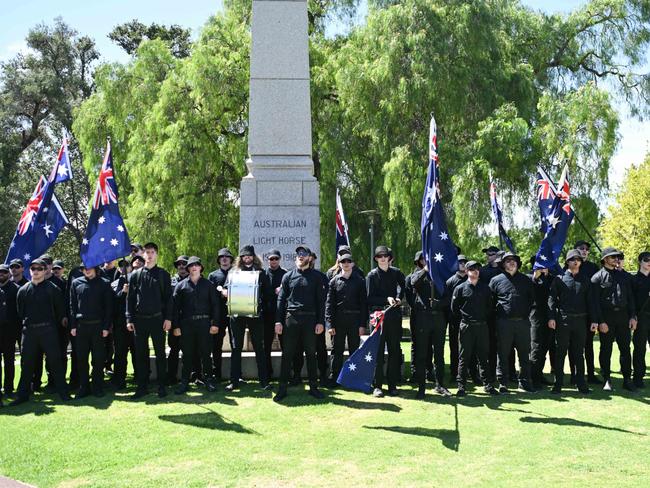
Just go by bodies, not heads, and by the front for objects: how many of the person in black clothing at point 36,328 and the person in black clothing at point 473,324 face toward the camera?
2

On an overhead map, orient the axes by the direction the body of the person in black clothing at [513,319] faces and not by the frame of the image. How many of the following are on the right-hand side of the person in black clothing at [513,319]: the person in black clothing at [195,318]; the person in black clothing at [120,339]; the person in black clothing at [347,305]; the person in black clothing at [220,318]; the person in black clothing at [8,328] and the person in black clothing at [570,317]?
5

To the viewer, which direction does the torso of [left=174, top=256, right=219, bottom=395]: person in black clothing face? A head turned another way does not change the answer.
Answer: toward the camera

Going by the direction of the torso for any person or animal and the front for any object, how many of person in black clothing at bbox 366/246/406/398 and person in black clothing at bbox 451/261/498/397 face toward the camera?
2

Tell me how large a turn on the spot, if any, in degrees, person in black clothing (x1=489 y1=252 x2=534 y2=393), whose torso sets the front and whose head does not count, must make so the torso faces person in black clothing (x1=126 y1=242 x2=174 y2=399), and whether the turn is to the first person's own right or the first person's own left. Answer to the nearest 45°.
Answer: approximately 90° to the first person's own right

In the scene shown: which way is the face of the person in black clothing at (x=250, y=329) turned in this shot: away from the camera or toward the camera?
toward the camera

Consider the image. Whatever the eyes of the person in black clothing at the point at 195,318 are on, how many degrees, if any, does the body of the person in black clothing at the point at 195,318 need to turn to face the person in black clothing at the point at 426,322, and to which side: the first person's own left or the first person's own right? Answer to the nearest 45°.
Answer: approximately 90° to the first person's own left

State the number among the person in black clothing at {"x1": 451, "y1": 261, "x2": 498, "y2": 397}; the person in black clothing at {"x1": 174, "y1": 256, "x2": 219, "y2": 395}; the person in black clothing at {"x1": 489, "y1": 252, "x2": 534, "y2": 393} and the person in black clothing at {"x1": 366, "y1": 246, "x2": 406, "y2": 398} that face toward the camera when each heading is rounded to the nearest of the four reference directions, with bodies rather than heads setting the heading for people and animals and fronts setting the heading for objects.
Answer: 4

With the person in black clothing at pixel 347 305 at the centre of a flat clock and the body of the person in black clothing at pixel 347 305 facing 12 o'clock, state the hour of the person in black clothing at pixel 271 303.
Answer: the person in black clothing at pixel 271 303 is roughly at 4 o'clock from the person in black clothing at pixel 347 305.

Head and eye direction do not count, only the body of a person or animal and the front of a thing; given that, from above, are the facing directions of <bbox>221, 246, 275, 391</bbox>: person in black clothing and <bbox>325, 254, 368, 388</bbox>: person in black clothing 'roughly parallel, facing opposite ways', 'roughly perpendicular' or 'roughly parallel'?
roughly parallel

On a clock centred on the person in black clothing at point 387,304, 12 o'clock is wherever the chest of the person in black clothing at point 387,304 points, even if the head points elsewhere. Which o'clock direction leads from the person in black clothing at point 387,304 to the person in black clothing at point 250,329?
the person in black clothing at point 250,329 is roughly at 3 o'clock from the person in black clothing at point 387,304.

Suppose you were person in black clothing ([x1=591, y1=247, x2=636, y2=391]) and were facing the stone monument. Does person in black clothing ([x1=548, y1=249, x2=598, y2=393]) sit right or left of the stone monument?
left

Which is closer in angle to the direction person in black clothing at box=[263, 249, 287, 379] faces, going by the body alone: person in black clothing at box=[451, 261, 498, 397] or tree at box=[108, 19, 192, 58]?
the person in black clothing

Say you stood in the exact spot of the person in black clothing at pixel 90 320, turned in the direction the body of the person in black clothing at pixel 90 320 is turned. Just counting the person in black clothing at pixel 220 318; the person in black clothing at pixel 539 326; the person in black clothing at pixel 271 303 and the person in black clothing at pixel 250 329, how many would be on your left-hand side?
4

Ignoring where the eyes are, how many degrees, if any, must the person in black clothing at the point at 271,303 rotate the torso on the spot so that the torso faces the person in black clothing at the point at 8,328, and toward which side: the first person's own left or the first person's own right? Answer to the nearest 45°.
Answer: approximately 90° to the first person's own right

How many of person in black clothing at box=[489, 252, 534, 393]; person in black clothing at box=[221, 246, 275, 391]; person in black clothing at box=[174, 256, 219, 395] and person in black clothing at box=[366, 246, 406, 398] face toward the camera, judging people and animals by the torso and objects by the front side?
4

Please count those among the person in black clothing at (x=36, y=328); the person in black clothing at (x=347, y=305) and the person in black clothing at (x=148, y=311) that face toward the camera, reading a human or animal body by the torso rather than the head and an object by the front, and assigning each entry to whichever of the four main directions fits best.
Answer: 3

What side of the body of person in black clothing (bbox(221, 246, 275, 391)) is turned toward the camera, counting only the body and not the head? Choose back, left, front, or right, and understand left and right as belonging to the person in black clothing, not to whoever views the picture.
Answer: front

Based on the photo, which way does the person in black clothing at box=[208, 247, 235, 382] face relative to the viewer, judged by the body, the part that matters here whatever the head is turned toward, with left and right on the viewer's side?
facing the viewer

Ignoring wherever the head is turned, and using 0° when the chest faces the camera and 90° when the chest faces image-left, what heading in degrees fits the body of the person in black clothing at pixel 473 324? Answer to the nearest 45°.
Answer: approximately 0°
